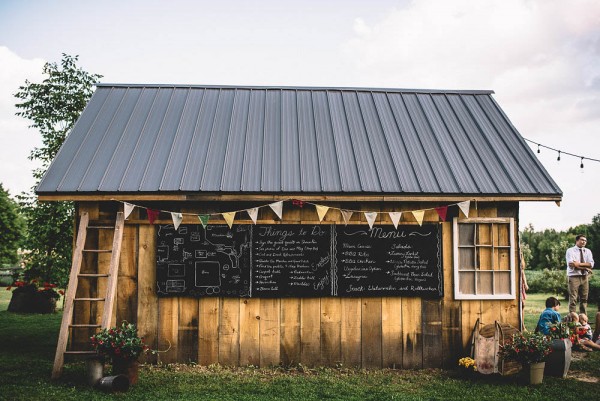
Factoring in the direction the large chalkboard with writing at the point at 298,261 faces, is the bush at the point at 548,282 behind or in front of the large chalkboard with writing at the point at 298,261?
behind

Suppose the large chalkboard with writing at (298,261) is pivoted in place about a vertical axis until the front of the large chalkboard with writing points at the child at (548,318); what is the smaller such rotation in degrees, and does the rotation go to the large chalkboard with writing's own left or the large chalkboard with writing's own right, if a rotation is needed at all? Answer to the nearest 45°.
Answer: approximately 90° to the large chalkboard with writing's own left

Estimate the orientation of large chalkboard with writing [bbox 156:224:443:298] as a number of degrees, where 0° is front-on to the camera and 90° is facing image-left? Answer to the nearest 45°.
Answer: approximately 0°

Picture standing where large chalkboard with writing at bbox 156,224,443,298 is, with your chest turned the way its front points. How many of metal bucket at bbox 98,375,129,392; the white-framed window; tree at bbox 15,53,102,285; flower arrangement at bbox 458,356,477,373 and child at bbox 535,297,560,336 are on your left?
3

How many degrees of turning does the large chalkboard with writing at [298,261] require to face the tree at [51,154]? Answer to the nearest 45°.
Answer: approximately 135° to its right

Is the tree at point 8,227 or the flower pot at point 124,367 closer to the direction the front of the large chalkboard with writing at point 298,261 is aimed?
the flower pot

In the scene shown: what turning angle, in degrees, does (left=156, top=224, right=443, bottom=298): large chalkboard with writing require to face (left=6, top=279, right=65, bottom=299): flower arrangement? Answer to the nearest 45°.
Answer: approximately 135° to its right

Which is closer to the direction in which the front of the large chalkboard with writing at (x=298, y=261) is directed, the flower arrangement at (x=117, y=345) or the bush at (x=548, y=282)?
the flower arrangement

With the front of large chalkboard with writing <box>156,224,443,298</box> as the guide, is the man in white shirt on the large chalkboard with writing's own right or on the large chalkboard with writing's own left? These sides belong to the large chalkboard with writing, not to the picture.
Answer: on the large chalkboard with writing's own left

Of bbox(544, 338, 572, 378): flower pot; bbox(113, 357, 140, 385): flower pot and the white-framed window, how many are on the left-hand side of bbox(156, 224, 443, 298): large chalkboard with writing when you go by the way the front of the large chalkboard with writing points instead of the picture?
2

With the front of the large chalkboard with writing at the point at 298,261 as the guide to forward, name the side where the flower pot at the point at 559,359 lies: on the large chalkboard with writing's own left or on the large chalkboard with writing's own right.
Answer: on the large chalkboard with writing's own left

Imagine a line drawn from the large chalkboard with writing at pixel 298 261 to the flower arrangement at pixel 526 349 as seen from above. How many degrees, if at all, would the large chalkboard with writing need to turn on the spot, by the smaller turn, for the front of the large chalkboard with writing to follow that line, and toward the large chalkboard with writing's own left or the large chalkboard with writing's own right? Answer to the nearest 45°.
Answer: approximately 90° to the large chalkboard with writing's own left

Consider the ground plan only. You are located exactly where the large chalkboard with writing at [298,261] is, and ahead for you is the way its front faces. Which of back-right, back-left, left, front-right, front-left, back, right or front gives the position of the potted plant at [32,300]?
back-right

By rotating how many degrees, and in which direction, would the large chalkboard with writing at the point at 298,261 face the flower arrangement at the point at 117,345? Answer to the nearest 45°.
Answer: approximately 45° to its right

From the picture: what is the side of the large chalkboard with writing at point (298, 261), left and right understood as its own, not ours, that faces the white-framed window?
left

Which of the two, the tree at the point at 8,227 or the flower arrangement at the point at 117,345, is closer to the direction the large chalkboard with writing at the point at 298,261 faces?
the flower arrangement
